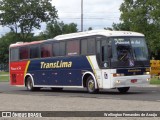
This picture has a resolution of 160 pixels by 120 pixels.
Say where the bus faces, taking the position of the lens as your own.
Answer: facing the viewer and to the right of the viewer
